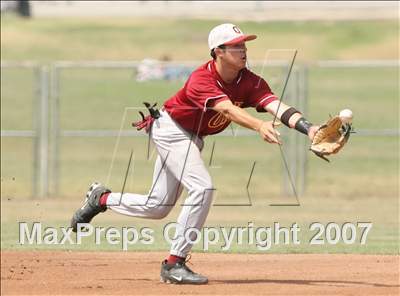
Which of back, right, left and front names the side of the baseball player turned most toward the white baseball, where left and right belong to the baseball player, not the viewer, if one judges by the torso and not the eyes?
front

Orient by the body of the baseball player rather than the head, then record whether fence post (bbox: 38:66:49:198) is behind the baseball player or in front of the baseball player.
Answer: behind

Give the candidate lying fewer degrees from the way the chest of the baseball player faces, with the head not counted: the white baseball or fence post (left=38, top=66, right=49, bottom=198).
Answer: the white baseball

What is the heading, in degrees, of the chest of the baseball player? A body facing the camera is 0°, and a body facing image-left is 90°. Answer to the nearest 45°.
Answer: approximately 315°

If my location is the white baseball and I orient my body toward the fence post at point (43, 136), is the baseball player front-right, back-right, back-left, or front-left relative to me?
front-left
